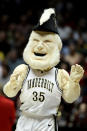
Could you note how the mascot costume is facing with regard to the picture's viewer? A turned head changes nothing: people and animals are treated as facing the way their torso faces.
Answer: facing the viewer
